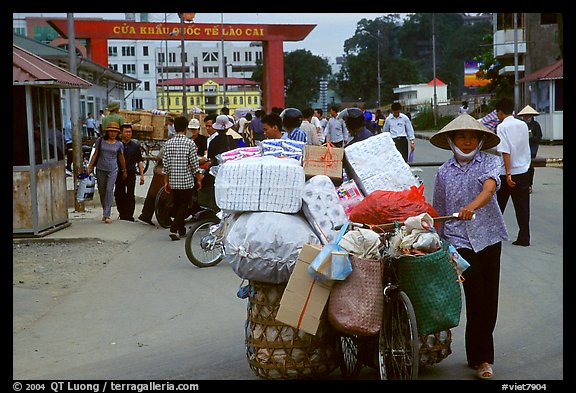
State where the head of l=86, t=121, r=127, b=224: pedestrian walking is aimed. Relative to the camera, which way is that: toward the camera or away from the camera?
toward the camera

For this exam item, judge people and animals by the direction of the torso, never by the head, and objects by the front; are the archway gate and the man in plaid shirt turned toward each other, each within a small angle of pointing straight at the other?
yes

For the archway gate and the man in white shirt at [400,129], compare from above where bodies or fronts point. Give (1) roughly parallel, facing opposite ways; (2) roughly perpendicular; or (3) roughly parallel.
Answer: roughly parallel

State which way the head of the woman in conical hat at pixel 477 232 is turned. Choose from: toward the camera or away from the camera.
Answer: toward the camera

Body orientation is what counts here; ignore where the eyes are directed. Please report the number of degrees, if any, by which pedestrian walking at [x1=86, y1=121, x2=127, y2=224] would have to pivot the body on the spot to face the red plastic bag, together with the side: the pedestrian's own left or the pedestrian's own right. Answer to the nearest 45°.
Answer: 0° — they already face it

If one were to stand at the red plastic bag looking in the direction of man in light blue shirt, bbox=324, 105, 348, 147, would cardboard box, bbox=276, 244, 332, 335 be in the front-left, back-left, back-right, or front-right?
back-left

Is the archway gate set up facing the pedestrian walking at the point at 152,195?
yes

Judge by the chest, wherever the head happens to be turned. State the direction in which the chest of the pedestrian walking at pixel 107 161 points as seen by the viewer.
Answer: toward the camera

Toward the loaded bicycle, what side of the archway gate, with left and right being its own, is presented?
front

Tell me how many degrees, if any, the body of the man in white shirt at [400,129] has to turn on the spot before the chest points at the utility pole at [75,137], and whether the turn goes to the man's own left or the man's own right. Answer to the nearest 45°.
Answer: approximately 45° to the man's own right

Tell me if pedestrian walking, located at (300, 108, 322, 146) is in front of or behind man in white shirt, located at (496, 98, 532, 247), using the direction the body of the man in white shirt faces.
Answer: in front

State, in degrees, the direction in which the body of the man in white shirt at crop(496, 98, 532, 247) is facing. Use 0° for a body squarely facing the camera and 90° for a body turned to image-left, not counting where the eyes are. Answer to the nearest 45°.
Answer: approximately 135°

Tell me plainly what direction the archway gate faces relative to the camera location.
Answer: facing the viewer

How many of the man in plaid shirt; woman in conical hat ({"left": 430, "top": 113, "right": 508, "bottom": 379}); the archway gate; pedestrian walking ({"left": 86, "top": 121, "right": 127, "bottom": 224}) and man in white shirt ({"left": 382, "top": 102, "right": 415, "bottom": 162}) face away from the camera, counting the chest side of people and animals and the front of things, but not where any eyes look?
1

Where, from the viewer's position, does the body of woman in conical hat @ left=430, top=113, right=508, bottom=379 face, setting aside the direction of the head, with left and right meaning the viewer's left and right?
facing the viewer

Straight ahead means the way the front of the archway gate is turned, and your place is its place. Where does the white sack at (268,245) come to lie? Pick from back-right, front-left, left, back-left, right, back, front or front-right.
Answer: front
